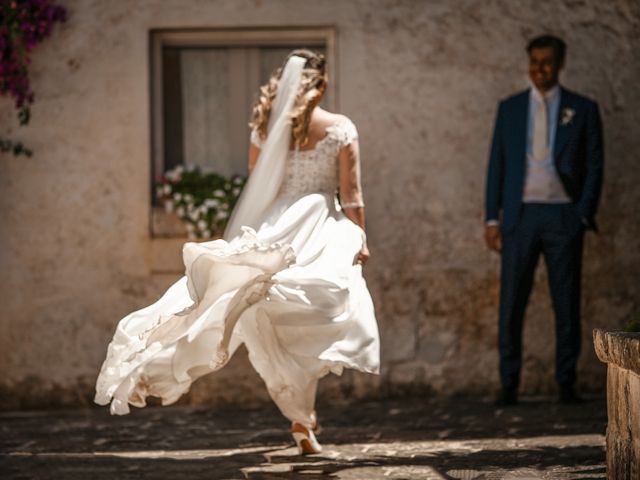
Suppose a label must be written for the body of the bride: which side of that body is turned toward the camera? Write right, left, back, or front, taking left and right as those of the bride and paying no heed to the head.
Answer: back

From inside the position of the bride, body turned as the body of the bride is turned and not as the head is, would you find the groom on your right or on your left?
on your right

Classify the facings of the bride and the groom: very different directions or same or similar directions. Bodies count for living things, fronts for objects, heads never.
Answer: very different directions

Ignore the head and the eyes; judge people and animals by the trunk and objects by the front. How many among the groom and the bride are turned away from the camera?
1

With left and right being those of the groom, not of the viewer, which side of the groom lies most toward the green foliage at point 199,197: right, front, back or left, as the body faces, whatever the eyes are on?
right

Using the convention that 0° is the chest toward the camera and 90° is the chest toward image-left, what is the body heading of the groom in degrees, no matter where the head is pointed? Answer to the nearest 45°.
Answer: approximately 0°

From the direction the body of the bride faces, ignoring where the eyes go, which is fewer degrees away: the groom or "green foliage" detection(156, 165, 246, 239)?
the green foliage
